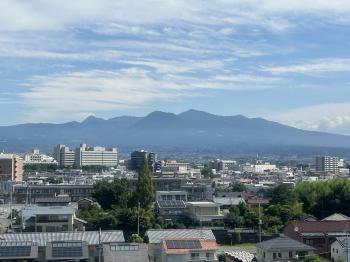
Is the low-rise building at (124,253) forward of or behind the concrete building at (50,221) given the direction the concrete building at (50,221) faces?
forward

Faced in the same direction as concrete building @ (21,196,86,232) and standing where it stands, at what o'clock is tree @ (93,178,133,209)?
The tree is roughly at 7 o'clock from the concrete building.

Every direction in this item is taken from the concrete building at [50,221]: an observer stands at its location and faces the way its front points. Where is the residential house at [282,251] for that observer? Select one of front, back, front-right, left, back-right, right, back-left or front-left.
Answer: front-left

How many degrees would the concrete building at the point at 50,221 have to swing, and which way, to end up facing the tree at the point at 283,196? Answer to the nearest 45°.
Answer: approximately 90° to its left

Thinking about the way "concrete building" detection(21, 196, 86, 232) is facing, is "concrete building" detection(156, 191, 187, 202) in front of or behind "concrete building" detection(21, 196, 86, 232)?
behind

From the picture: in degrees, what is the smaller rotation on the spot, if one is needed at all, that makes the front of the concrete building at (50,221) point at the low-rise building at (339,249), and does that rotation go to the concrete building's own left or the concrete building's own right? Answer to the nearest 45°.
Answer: approximately 45° to the concrete building's own left

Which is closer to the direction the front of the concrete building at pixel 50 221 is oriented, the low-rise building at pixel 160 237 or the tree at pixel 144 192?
the low-rise building

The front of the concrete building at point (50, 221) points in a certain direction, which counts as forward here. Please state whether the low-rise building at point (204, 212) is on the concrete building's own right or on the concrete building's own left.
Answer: on the concrete building's own left

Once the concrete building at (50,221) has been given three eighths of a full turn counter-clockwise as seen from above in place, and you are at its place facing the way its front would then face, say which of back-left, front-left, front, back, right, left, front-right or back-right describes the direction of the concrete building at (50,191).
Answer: front-left

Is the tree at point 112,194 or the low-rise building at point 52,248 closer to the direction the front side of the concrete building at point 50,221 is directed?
the low-rise building

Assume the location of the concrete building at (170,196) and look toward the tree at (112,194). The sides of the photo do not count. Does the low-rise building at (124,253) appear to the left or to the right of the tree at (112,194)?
left

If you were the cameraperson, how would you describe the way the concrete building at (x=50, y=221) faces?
facing the viewer

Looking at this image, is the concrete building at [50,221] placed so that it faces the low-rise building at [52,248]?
yes

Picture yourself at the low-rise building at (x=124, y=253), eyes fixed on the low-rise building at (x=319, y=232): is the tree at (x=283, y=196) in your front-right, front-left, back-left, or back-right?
front-left
